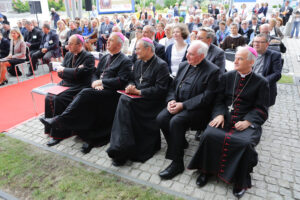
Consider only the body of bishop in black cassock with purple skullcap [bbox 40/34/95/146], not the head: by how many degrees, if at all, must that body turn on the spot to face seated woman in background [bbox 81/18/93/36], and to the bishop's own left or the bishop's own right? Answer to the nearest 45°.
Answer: approximately 135° to the bishop's own right

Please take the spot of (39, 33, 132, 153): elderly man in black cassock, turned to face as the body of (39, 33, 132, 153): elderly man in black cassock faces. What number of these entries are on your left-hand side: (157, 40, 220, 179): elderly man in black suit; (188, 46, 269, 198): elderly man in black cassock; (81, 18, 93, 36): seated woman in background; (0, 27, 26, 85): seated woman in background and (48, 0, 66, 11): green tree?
2

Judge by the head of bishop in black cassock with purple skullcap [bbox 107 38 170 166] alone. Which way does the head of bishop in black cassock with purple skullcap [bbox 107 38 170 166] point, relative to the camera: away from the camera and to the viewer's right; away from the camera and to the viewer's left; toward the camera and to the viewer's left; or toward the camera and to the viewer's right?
toward the camera and to the viewer's left

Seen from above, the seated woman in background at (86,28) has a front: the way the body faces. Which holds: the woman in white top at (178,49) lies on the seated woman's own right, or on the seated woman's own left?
on the seated woman's own left

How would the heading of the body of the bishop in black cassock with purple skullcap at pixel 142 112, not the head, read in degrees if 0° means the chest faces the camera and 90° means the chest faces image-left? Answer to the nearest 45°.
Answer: approximately 45°

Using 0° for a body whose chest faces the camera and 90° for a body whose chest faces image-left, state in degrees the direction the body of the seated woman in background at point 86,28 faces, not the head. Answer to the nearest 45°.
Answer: approximately 45°

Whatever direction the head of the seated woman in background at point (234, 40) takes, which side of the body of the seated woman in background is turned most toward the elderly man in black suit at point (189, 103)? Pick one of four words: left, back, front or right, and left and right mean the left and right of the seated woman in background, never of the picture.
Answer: front

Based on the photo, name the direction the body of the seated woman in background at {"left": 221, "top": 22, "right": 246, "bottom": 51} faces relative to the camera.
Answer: toward the camera

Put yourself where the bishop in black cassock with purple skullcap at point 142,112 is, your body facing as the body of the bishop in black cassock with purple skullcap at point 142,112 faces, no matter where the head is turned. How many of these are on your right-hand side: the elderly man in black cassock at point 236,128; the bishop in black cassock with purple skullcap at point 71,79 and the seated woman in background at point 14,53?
2

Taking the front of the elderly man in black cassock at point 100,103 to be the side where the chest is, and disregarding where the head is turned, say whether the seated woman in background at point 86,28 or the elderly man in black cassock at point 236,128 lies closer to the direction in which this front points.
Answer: the elderly man in black cassock

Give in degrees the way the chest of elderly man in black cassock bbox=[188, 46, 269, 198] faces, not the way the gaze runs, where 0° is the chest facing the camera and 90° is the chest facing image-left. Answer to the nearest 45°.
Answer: approximately 45°

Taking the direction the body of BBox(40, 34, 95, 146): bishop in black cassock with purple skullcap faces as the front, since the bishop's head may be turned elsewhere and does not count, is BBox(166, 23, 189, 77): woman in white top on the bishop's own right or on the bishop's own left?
on the bishop's own left

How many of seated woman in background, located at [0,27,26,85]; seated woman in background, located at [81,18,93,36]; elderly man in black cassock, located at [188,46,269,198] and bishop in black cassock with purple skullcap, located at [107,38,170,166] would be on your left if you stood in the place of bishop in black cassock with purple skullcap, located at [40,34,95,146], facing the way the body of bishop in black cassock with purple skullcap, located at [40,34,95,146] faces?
2
